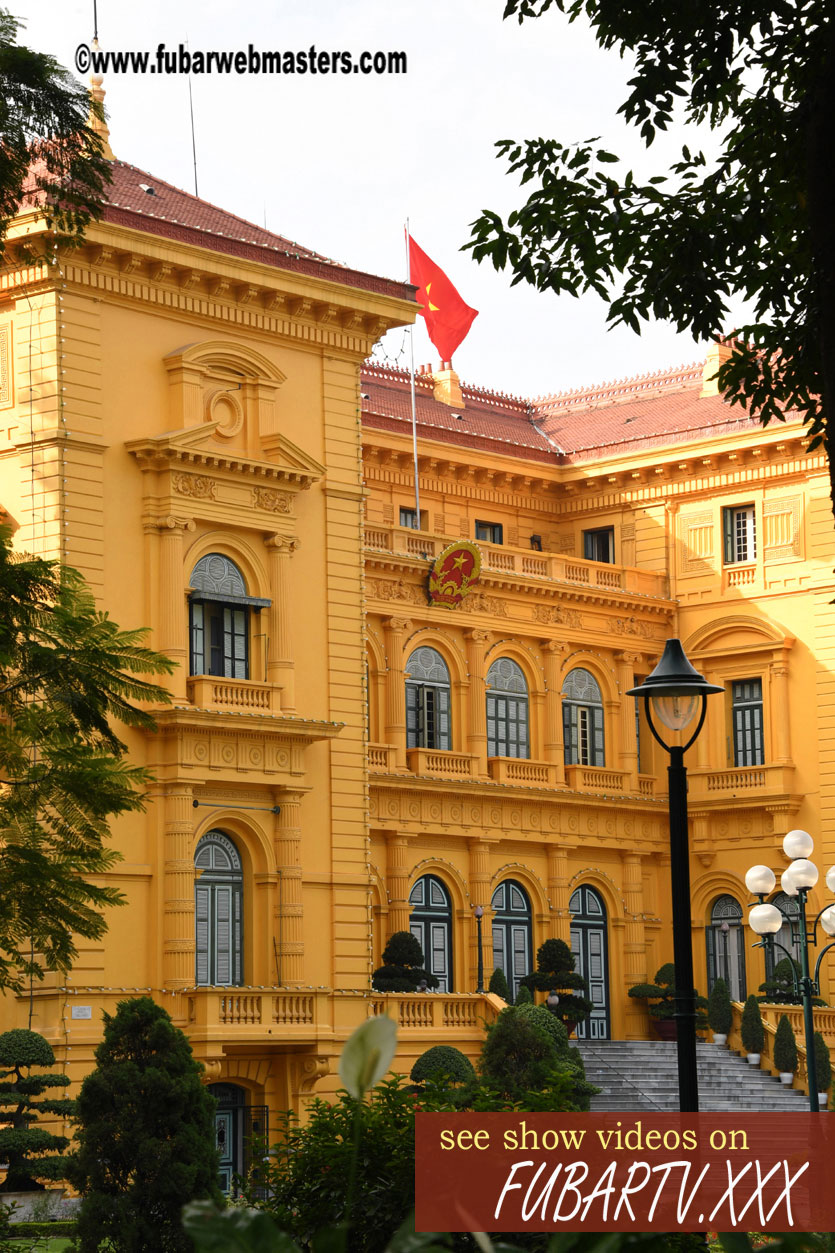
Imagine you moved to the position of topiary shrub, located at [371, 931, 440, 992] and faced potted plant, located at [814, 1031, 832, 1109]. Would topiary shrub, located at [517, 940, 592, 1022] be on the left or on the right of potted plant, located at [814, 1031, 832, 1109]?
left

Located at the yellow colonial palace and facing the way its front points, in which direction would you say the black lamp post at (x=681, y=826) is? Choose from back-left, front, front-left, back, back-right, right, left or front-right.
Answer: front-right

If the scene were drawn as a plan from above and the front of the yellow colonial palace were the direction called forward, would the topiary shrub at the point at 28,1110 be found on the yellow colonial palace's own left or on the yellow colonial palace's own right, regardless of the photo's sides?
on the yellow colonial palace's own right

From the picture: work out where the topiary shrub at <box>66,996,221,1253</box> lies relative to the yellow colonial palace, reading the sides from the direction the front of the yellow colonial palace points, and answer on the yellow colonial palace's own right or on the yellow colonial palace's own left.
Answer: on the yellow colonial palace's own right

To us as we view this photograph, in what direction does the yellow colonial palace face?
facing the viewer and to the right of the viewer

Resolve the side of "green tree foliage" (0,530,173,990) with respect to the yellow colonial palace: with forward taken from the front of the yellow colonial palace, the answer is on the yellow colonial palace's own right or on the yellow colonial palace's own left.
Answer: on the yellow colonial palace's own right
